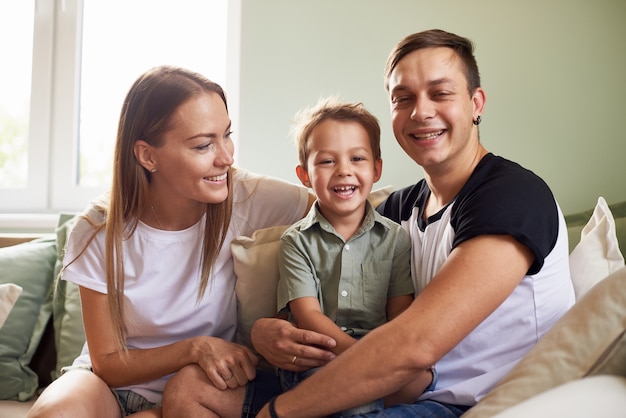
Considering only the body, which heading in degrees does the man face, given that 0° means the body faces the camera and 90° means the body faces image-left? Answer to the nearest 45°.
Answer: approximately 45°

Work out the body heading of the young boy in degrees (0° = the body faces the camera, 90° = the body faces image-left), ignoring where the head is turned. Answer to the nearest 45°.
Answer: approximately 0°

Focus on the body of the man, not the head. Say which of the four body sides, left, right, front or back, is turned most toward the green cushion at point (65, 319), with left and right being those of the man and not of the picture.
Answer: right

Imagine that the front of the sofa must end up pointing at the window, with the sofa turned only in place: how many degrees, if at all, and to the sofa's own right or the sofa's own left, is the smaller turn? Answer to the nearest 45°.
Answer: approximately 135° to the sofa's own right

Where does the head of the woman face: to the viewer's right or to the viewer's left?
to the viewer's right

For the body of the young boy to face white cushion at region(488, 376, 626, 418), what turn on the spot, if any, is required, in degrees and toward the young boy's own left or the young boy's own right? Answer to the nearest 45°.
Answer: approximately 45° to the young boy's own left

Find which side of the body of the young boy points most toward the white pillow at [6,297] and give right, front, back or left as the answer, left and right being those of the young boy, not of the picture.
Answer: right
